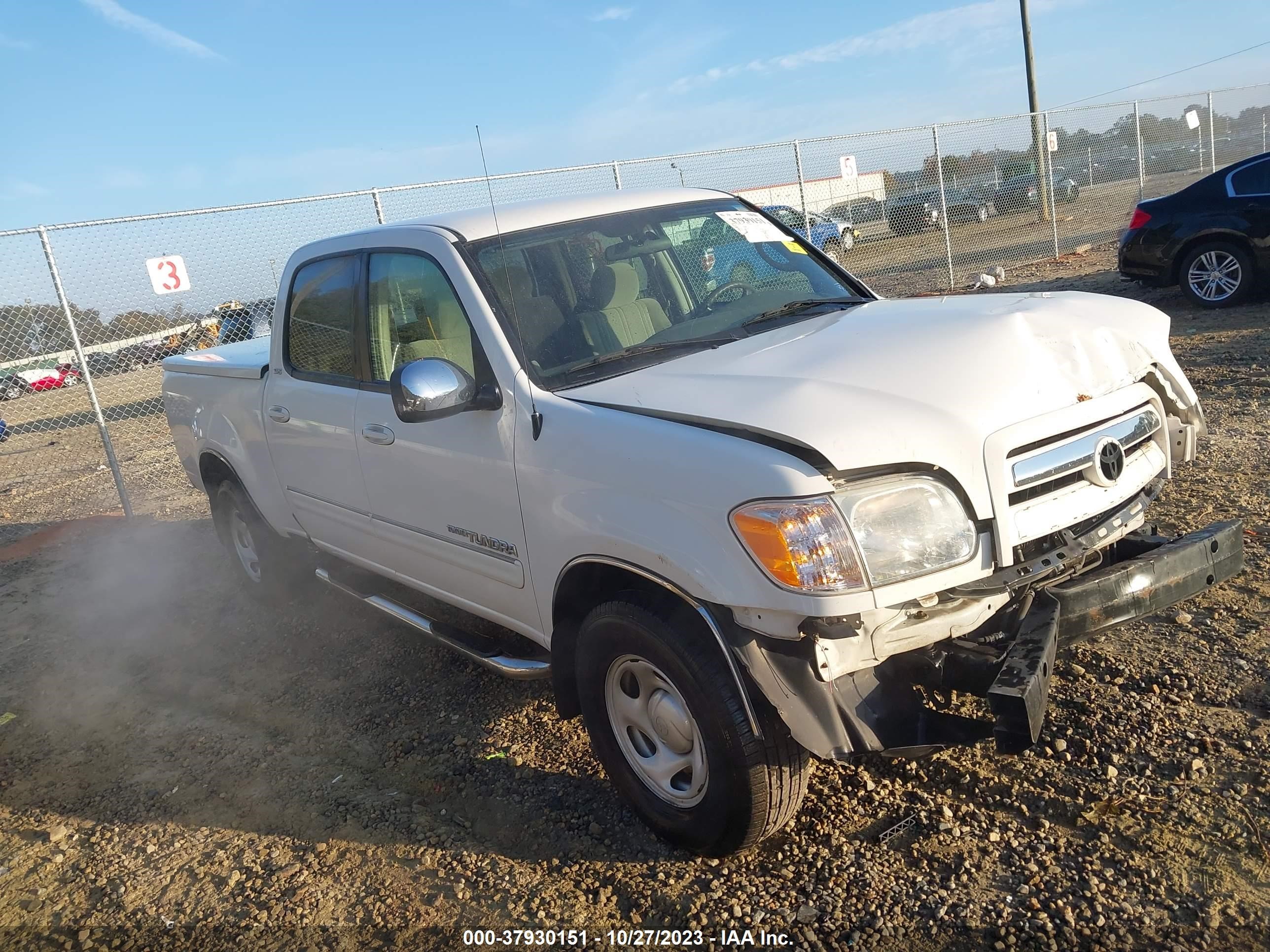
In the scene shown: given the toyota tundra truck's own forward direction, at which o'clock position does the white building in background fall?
The white building in background is roughly at 8 o'clock from the toyota tundra truck.

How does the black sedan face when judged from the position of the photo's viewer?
facing to the right of the viewer

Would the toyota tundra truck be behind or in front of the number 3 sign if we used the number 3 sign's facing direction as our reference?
in front

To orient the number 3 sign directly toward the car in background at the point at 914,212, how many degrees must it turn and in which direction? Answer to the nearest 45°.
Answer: approximately 90° to its left

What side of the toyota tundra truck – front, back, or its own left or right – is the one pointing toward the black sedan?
left

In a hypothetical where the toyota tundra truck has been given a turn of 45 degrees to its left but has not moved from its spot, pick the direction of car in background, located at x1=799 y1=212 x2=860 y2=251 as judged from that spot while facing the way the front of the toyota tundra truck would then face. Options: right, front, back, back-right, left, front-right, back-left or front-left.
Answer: left

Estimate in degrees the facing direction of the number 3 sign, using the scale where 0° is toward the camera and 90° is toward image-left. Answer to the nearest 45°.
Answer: approximately 0°

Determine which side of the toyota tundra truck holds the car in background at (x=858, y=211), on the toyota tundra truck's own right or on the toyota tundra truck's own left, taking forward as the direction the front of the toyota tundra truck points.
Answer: on the toyota tundra truck's own left

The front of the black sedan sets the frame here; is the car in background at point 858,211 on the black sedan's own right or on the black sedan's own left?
on the black sedan's own left

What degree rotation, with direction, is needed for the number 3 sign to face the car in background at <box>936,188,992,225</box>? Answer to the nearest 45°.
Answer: approximately 90° to its left

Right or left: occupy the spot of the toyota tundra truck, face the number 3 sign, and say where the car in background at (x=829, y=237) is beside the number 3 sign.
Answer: right

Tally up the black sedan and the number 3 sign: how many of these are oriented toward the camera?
1
